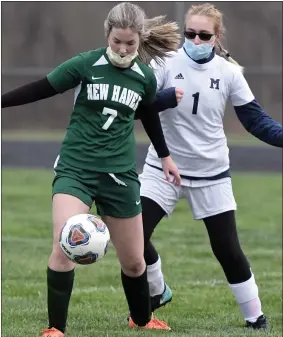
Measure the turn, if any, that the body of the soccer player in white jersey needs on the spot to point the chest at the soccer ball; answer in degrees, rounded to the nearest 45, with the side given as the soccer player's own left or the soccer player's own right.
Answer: approximately 45° to the soccer player's own right

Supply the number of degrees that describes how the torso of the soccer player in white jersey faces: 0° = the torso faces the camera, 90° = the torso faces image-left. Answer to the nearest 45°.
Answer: approximately 0°
